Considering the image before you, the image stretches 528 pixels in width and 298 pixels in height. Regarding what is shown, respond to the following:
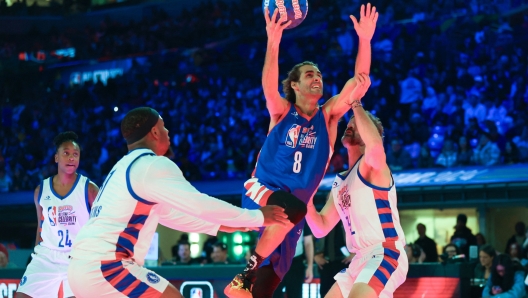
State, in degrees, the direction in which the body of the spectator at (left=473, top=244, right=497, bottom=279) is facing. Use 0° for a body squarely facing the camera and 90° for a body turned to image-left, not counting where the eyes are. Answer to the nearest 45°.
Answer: approximately 45°

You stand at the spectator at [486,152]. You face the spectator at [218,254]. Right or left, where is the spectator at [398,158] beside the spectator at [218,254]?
right

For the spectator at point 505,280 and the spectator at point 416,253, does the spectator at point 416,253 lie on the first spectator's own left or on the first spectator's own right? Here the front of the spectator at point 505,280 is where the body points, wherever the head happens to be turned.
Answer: on the first spectator's own right

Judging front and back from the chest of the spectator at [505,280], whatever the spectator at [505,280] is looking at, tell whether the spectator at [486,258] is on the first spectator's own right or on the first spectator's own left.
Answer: on the first spectator's own right

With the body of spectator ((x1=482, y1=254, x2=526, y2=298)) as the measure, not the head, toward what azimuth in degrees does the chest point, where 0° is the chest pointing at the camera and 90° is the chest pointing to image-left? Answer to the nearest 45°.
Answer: approximately 45°

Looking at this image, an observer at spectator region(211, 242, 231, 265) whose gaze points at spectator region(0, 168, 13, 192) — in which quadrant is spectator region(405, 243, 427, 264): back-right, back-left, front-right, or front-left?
back-right
